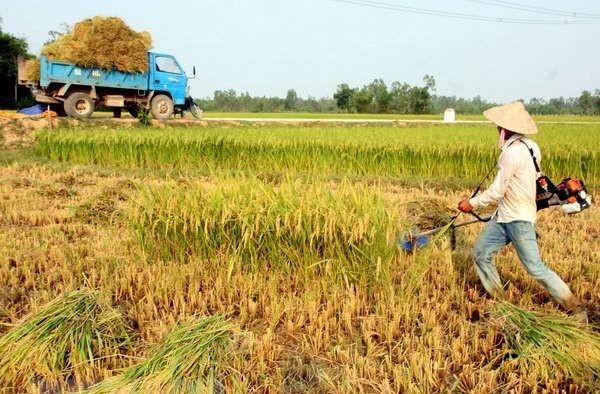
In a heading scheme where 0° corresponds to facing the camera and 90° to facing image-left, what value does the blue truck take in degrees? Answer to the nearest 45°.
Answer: approximately 270°

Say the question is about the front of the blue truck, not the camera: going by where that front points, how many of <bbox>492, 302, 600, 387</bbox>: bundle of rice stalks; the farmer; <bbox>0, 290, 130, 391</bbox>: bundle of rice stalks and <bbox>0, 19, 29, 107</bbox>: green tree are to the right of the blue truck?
3

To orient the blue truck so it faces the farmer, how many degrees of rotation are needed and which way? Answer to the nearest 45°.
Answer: approximately 90° to its right

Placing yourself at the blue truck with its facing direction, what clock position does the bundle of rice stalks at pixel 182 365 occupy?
The bundle of rice stalks is roughly at 3 o'clock from the blue truck.

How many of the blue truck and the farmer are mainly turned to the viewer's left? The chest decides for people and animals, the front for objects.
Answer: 1

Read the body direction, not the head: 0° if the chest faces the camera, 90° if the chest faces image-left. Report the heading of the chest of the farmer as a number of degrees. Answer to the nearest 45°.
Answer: approximately 90°

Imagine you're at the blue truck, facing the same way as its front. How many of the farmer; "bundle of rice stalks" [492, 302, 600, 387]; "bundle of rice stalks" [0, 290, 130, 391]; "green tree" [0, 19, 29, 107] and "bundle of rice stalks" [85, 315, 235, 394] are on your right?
4

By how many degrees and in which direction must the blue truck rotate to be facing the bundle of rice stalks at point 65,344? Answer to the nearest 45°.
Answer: approximately 90° to its right

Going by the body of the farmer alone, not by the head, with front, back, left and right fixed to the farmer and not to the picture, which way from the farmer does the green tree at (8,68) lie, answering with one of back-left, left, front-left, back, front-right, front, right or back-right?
front-right
